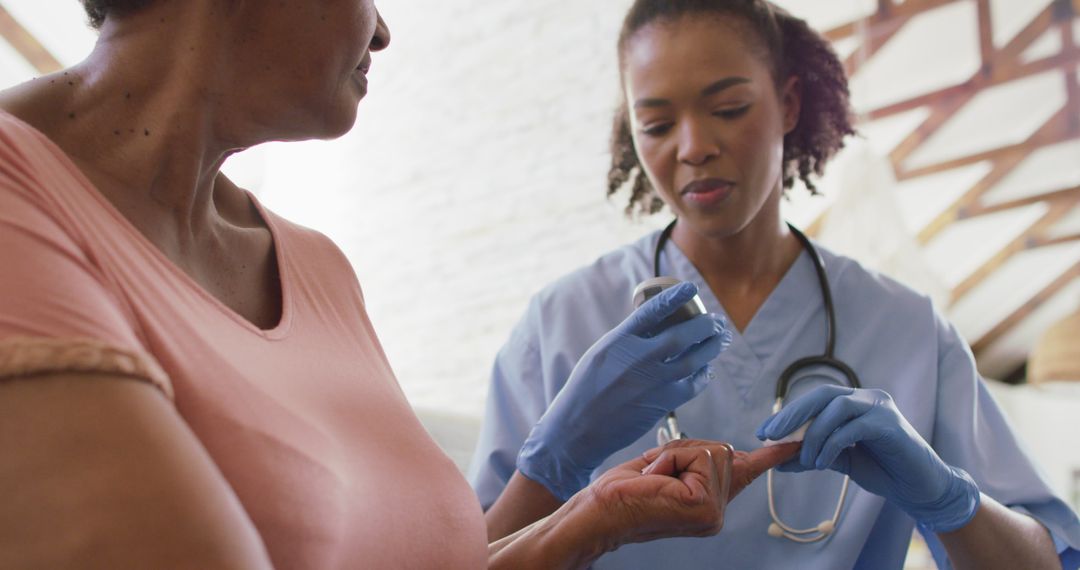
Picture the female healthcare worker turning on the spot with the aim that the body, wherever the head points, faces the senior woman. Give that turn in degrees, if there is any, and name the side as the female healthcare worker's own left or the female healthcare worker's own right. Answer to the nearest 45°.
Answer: approximately 45° to the female healthcare worker's own right

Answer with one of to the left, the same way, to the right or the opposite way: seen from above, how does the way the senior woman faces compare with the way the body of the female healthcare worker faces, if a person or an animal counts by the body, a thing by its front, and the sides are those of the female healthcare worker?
to the left

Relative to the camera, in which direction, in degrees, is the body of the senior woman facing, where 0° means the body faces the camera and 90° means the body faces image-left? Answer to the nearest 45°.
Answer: approximately 315°

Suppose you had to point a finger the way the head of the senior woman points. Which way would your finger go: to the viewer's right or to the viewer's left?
to the viewer's right

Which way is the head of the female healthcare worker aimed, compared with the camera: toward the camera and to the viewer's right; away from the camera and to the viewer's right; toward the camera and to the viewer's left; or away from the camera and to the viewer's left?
toward the camera and to the viewer's left

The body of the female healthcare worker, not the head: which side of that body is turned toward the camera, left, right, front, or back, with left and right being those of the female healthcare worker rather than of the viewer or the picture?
front

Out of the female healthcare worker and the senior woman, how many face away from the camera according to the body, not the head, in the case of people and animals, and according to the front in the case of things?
0

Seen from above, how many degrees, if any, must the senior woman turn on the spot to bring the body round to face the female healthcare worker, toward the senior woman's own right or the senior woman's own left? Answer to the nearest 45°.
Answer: approximately 90° to the senior woman's own left
